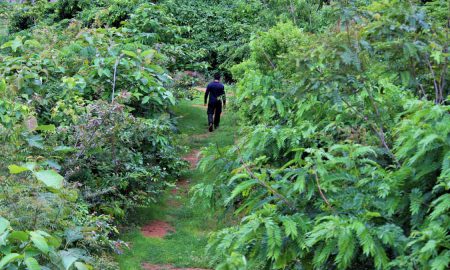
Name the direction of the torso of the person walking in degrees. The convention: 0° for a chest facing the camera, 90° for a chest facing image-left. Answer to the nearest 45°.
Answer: approximately 180°
